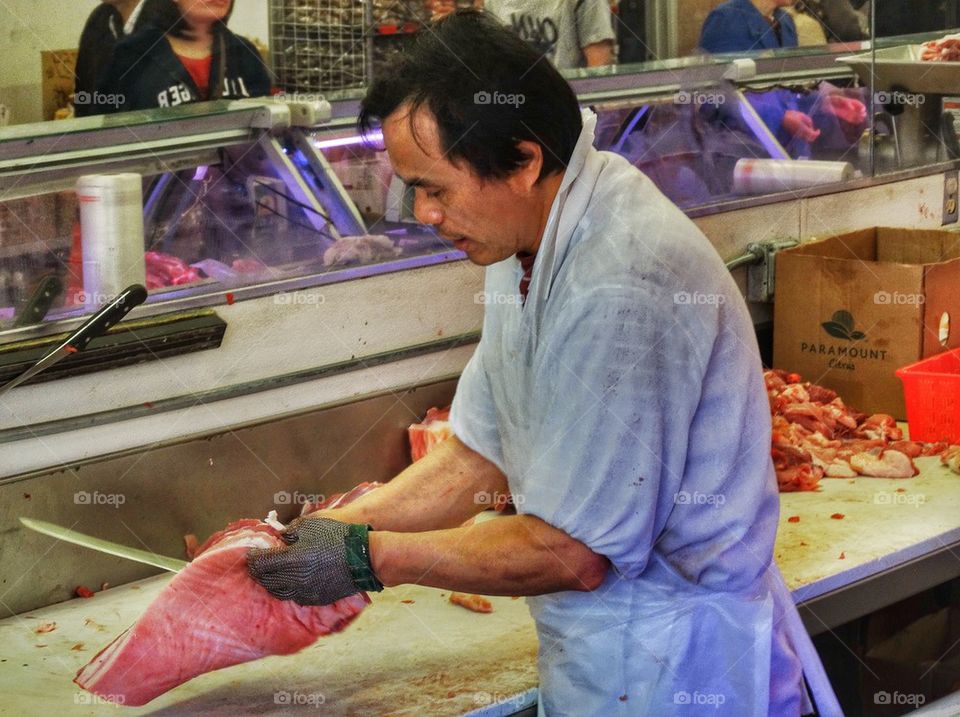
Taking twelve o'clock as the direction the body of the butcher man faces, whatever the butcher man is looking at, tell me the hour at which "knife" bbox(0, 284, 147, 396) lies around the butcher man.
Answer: The knife is roughly at 1 o'clock from the butcher man.

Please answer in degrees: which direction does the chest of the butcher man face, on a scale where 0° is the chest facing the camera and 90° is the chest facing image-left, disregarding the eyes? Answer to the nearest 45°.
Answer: approximately 90°

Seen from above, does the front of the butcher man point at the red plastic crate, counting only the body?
no

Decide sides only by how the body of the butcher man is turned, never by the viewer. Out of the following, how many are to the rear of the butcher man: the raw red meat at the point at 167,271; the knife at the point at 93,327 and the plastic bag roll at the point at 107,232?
0

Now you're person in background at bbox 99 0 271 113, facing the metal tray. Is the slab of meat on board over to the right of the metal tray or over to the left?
right

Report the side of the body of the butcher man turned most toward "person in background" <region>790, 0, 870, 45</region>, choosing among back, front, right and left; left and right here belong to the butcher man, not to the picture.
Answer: right

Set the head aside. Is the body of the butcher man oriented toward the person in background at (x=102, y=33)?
no

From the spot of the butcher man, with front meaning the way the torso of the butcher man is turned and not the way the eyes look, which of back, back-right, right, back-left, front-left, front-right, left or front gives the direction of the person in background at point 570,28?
right

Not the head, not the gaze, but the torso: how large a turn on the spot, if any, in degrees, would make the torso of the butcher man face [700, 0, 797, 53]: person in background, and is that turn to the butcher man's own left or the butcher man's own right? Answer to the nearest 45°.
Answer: approximately 90° to the butcher man's own right
